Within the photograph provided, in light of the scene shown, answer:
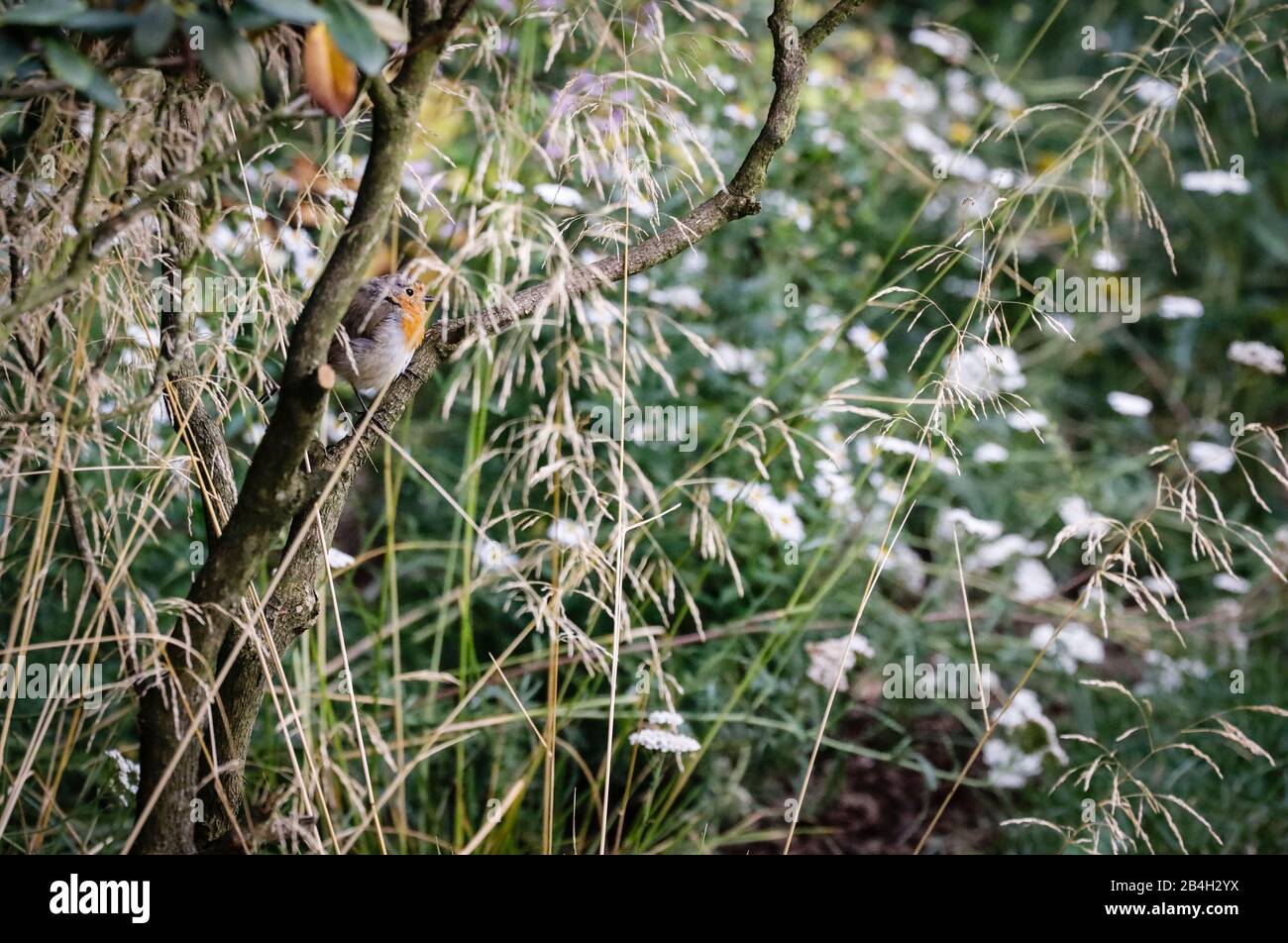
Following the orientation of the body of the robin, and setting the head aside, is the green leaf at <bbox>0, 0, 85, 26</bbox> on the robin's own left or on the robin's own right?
on the robin's own right

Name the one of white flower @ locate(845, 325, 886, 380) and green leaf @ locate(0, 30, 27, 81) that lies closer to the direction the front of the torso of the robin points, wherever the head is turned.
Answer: the white flower

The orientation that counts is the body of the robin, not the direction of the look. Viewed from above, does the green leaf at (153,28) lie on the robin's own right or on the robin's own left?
on the robin's own right

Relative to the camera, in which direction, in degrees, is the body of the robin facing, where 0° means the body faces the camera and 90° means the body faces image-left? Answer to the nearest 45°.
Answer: approximately 270°
